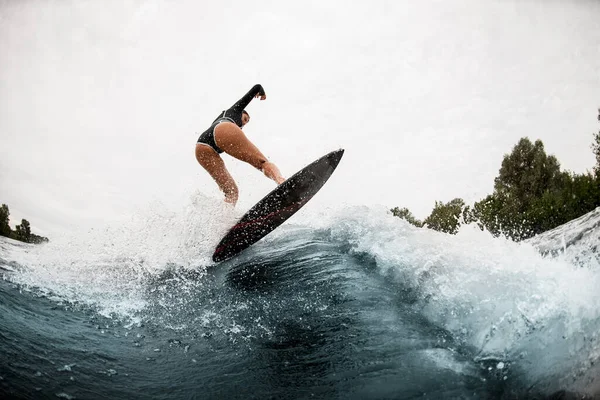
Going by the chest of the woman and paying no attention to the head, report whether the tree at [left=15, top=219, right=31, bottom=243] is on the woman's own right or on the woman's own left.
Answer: on the woman's own left

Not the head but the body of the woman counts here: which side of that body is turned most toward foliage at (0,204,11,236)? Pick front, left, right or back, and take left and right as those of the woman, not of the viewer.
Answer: left

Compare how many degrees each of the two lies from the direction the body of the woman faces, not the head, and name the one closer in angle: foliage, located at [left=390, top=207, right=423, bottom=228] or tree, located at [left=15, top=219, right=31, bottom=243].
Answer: the foliage

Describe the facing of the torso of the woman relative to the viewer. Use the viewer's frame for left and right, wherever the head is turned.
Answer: facing away from the viewer and to the right of the viewer

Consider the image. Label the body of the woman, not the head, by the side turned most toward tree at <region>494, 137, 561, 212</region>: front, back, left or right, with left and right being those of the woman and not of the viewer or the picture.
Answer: front
